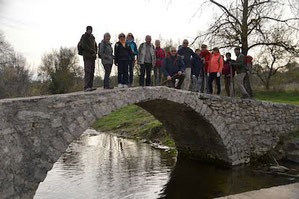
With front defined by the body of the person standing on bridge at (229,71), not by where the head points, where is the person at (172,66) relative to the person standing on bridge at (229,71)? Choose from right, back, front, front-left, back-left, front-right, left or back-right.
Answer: front-right

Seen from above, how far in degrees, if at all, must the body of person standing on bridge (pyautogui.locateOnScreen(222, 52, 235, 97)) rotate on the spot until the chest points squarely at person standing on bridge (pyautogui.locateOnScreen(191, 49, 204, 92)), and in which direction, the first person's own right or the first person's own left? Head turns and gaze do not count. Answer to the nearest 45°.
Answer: approximately 45° to the first person's own right

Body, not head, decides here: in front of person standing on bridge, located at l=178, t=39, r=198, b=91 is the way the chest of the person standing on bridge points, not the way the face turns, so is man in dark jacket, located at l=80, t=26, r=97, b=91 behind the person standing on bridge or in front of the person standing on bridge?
in front

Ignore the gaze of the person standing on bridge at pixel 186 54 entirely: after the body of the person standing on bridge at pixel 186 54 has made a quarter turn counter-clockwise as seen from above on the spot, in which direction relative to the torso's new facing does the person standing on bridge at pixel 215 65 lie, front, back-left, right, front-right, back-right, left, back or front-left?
front-left

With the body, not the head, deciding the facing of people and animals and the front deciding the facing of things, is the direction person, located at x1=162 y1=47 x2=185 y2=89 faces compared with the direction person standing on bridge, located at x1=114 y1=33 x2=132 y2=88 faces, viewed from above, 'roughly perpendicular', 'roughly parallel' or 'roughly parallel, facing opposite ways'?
roughly parallel

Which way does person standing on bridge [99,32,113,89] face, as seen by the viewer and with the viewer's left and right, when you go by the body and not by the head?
facing the viewer and to the right of the viewer

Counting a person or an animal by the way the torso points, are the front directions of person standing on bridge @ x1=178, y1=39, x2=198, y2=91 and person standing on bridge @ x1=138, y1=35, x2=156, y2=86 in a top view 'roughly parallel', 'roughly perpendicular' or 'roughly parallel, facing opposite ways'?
roughly parallel

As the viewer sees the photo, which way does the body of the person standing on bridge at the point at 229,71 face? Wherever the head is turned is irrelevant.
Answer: toward the camera

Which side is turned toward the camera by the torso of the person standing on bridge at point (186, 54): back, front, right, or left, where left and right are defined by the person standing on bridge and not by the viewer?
front

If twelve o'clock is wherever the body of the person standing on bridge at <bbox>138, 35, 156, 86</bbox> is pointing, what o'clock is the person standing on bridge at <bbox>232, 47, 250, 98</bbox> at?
the person standing on bridge at <bbox>232, 47, 250, 98</bbox> is roughly at 8 o'clock from the person standing on bridge at <bbox>138, 35, 156, 86</bbox>.
